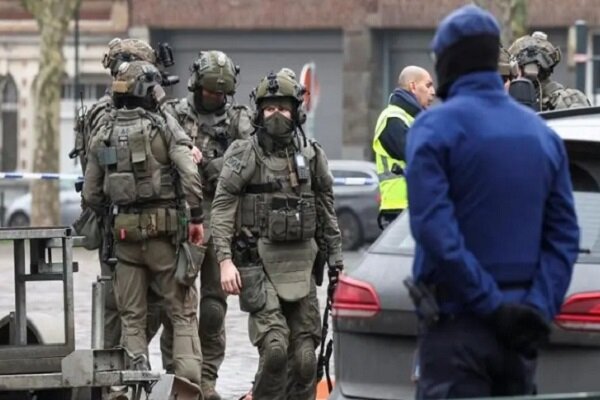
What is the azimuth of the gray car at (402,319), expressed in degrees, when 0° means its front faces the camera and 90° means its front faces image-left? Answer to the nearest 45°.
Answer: approximately 180°

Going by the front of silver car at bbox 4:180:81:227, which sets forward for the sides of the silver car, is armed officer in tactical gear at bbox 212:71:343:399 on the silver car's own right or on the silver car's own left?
on the silver car's own left

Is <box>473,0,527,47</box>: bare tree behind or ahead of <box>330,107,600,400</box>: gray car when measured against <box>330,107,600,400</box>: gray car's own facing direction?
ahead

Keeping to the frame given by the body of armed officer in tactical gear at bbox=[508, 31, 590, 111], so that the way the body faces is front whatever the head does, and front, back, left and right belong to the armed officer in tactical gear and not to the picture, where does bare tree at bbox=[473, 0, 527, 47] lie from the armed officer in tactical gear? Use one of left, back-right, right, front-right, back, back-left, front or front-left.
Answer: right

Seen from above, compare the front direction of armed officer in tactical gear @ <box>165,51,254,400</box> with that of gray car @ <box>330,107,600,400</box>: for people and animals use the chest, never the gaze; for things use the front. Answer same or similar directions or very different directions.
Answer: very different directions

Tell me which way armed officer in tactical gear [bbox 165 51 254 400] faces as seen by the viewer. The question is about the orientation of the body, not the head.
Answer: toward the camera
